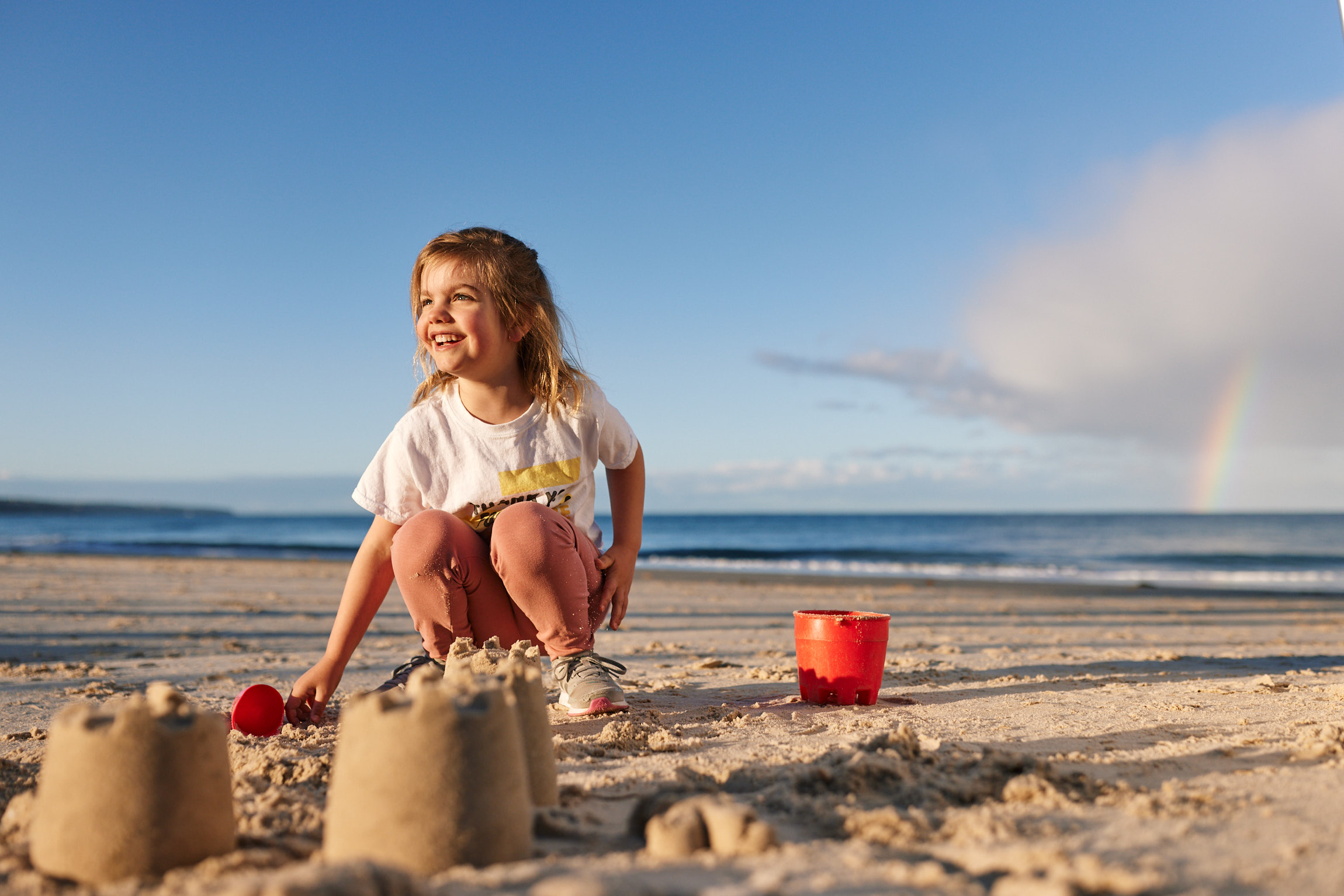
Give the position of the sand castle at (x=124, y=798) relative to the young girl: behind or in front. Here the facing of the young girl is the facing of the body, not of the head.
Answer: in front

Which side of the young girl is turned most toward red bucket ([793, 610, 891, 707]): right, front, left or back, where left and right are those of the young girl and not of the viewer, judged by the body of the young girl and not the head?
left

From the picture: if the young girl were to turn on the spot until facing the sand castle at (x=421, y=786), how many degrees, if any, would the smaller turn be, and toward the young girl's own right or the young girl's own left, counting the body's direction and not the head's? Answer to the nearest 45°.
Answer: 0° — they already face it

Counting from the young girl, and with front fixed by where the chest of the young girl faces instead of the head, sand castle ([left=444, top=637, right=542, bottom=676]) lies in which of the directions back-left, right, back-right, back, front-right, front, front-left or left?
front

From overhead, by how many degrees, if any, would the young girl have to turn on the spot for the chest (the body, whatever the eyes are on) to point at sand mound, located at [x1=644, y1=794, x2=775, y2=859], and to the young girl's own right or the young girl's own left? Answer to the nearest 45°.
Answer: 0° — they already face it

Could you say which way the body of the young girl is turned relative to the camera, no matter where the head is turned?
toward the camera

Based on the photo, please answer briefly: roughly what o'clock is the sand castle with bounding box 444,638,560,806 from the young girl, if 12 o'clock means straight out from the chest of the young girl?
The sand castle is roughly at 12 o'clock from the young girl.

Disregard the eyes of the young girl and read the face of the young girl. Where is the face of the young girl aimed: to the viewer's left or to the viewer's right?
to the viewer's left

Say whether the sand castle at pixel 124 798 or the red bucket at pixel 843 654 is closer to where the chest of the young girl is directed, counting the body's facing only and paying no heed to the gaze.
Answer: the sand castle
